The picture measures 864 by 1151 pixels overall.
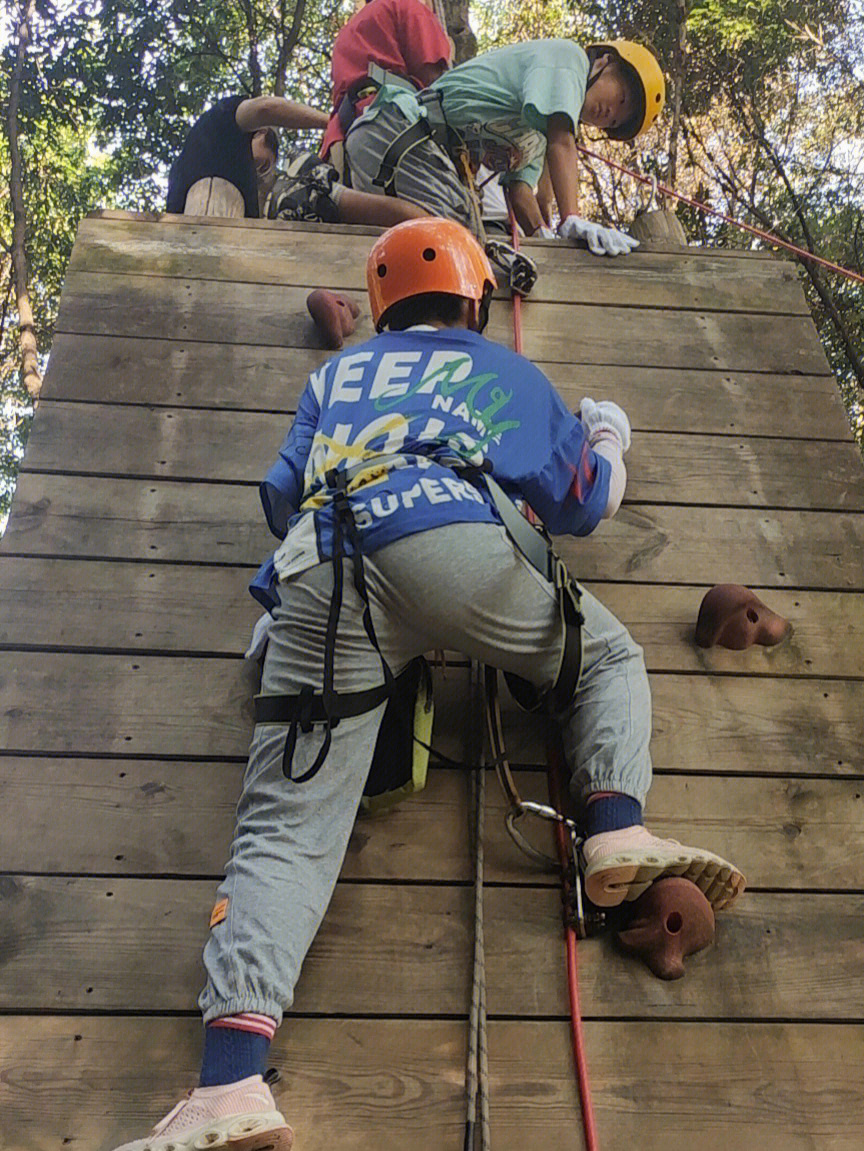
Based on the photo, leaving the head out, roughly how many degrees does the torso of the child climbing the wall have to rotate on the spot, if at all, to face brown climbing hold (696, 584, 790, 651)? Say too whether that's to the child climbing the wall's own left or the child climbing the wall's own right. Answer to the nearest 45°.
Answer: approximately 45° to the child climbing the wall's own right

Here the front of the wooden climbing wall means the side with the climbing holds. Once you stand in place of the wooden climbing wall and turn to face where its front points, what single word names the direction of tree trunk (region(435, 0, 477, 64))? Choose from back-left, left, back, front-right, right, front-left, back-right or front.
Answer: back

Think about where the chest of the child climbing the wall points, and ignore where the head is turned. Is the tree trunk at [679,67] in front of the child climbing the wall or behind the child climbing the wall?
in front

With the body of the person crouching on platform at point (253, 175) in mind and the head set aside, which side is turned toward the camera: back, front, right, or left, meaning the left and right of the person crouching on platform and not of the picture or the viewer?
right

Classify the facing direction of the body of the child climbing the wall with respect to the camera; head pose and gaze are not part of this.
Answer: away from the camera

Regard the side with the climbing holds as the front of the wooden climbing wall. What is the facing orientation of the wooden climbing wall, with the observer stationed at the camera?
facing the viewer

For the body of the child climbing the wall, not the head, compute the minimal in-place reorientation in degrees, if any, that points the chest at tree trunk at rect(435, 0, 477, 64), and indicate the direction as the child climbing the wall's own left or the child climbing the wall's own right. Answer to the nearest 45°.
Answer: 0° — they already face it

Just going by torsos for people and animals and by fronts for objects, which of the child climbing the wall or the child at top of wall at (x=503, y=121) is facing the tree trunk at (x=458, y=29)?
the child climbing the wall

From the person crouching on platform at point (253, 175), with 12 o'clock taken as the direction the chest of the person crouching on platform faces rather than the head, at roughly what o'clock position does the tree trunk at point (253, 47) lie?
The tree trunk is roughly at 9 o'clock from the person crouching on platform.

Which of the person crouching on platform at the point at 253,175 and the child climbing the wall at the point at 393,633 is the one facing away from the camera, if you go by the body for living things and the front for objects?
the child climbing the wall

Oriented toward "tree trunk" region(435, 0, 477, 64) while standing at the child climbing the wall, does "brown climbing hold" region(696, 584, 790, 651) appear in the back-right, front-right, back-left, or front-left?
front-right

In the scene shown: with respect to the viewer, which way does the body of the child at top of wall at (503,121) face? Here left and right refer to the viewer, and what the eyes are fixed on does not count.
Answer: facing to the right of the viewer

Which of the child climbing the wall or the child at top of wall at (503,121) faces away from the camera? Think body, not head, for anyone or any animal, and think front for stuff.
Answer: the child climbing the wall

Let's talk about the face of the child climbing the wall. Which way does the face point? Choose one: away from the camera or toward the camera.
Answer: away from the camera
